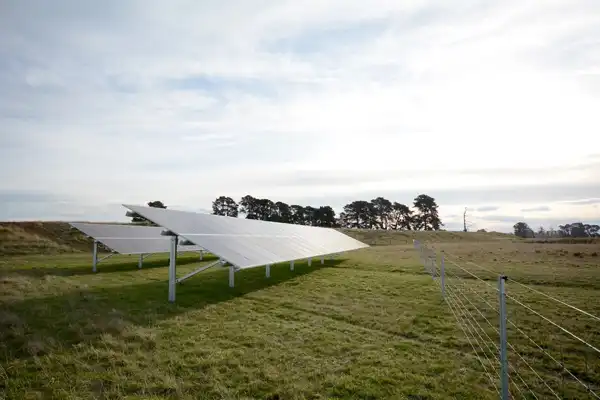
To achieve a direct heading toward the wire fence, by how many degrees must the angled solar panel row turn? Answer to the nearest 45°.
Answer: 0° — it already faces it

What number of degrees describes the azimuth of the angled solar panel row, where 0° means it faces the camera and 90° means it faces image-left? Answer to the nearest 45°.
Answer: approximately 315°
